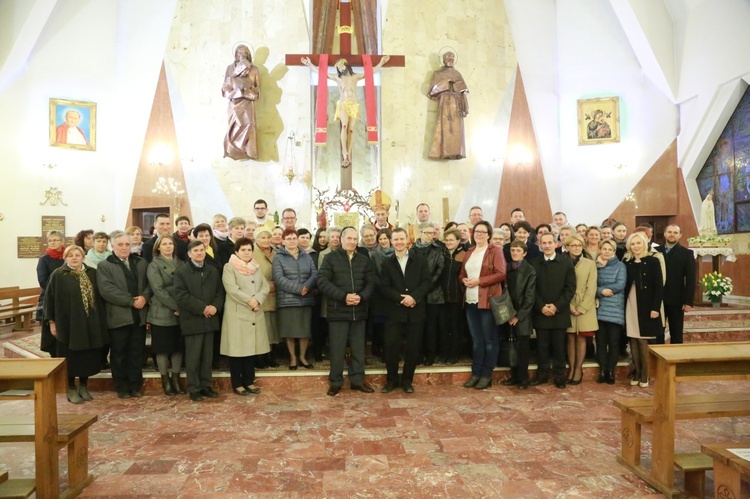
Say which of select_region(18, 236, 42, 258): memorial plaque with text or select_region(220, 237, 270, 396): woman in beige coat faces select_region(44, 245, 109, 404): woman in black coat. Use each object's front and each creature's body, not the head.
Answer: the memorial plaque with text

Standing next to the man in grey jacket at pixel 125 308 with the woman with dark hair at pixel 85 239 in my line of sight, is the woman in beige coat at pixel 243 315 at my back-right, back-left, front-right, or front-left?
back-right

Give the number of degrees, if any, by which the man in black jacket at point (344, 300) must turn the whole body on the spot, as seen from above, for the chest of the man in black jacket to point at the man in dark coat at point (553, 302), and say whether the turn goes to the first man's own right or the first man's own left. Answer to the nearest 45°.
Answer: approximately 90° to the first man's own left

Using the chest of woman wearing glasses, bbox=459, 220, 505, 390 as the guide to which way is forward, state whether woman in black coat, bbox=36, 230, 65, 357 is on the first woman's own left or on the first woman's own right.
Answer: on the first woman's own right

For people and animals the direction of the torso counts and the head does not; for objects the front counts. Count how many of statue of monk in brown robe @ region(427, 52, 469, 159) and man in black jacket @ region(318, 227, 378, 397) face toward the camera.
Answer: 2

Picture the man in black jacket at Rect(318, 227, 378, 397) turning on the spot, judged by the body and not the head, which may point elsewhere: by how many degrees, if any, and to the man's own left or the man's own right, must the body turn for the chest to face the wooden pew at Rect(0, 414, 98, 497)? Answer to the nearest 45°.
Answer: approximately 45° to the man's own right

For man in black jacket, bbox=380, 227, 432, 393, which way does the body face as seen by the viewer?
toward the camera

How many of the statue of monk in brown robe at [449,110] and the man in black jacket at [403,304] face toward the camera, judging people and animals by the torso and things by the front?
2

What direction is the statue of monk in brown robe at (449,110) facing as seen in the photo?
toward the camera
